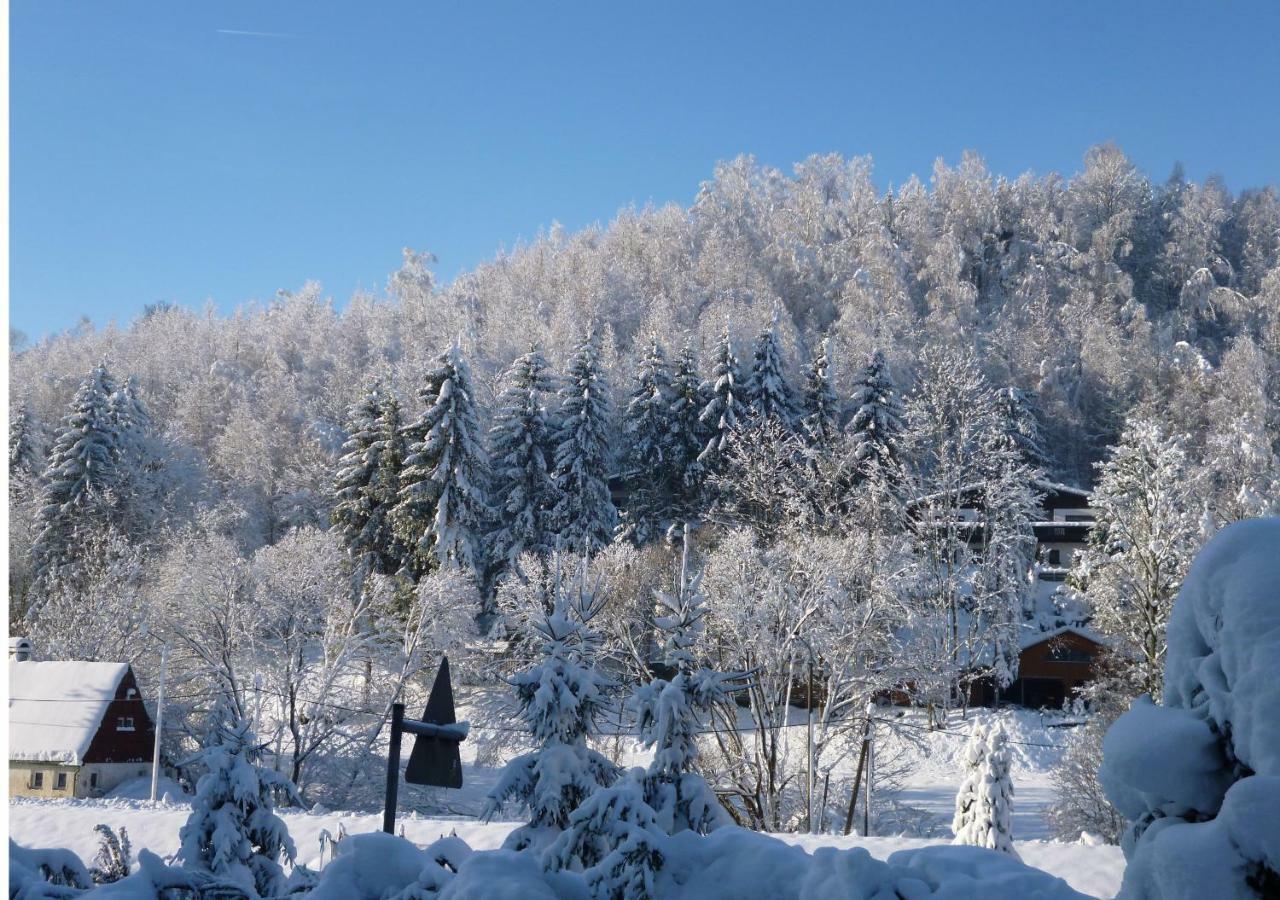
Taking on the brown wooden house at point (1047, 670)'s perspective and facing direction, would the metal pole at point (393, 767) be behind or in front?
in front

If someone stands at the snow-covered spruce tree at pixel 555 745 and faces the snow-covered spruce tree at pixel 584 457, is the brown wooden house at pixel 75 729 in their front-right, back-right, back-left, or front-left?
front-left

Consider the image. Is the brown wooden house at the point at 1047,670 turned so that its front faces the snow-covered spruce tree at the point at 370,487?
no

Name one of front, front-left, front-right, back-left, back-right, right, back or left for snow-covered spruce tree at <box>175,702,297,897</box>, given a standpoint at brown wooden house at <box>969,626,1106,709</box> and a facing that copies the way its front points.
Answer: front

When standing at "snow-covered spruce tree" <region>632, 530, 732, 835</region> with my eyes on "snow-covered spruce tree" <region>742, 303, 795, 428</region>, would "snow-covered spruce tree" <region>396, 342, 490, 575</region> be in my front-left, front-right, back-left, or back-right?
front-left

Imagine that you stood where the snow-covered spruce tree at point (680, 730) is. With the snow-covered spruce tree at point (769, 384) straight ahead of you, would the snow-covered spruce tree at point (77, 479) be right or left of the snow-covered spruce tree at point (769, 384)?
left

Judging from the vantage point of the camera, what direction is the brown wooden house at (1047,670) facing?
facing the viewer

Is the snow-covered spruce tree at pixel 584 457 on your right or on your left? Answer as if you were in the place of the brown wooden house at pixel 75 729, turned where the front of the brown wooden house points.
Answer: on your left

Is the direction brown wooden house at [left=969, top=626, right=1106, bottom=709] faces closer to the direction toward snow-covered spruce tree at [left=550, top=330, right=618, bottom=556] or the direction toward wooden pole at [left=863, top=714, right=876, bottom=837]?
the wooden pole

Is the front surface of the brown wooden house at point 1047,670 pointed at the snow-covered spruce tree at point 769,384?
no

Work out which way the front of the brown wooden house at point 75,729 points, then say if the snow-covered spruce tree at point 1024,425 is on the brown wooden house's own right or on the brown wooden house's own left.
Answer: on the brown wooden house's own left

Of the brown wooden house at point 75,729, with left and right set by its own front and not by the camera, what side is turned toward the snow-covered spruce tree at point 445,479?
left

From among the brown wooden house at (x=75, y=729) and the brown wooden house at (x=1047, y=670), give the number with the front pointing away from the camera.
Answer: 0

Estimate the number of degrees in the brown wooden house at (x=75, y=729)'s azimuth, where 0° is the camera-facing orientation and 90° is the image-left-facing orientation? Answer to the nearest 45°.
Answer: approximately 315°

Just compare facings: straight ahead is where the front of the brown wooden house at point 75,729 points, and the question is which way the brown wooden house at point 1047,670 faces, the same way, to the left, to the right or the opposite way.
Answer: to the right
